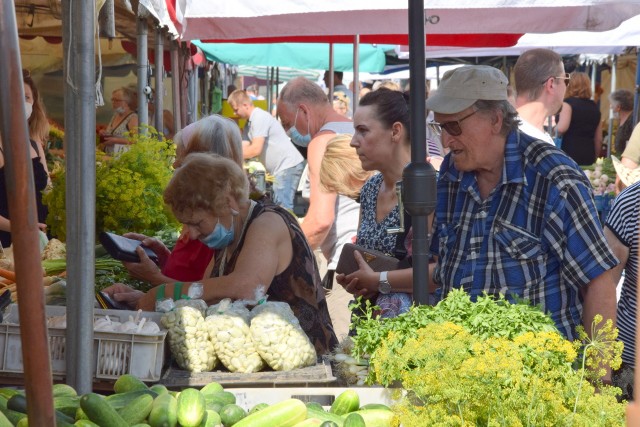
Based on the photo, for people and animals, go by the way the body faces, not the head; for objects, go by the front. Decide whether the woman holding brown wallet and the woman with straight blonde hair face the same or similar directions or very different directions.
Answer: very different directions

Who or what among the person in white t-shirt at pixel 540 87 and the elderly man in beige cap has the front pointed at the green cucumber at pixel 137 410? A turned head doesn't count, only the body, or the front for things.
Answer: the elderly man in beige cap

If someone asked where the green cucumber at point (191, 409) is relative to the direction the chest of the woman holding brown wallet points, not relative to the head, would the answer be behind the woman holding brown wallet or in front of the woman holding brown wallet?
in front

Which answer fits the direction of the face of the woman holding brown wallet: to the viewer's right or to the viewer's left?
to the viewer's left

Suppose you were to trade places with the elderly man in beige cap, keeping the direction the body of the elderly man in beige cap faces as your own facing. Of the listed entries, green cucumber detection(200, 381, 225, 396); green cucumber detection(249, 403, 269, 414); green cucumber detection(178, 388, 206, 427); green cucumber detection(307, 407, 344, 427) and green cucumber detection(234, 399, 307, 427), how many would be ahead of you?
5

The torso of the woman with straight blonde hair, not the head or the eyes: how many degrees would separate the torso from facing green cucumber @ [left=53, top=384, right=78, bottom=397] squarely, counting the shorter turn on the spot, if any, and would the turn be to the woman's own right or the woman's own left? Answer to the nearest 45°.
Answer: approximately 135° to the woman's own right

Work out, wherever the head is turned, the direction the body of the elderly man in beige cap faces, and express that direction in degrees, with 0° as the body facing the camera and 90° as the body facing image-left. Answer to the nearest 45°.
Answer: approximately 45°

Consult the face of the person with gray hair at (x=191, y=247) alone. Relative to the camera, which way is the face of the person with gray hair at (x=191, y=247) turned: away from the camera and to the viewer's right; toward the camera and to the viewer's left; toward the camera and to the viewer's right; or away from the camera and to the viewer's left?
away from the camera and to the viewer's left

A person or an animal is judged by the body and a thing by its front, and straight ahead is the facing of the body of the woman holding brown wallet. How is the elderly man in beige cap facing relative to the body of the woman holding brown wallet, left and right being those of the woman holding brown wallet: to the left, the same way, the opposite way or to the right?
the same way
